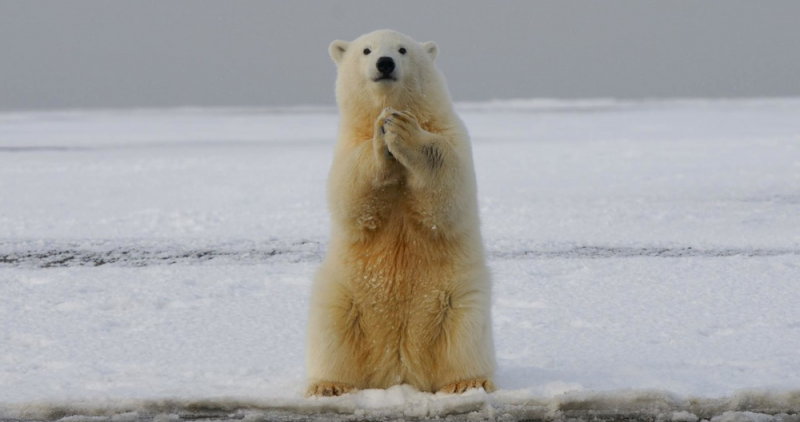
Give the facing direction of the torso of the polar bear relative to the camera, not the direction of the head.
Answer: toward the camera
